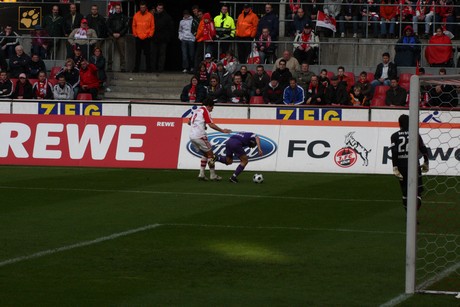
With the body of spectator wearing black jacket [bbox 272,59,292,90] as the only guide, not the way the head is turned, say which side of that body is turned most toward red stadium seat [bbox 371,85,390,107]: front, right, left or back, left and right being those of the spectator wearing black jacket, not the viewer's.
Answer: left

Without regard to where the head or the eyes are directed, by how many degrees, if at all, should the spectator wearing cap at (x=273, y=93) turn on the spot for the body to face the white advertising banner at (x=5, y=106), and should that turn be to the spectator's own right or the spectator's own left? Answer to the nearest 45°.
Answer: approximately 90° to the spectator's own right

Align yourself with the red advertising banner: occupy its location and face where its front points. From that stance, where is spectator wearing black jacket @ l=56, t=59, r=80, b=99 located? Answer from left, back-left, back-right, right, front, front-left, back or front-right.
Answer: back

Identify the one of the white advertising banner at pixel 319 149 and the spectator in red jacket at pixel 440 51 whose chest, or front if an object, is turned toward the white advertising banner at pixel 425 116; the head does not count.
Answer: the spectator in red jacket

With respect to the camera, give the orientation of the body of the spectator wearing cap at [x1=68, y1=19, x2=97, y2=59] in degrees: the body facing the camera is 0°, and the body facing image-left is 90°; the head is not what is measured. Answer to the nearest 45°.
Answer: approximately 0°

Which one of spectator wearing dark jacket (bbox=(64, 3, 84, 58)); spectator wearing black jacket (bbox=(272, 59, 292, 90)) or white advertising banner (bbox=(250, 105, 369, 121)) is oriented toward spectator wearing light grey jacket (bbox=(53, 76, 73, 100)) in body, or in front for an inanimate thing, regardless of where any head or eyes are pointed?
spectator wearing dark jacket (bbox=(64, 3, 84, 58))

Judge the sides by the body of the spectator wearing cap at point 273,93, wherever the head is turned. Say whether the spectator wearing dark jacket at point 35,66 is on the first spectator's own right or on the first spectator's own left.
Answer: on the first spectator's own right

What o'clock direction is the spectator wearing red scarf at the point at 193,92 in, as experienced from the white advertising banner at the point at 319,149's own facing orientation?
The spectator wearing red scarf is roughly at 5 o'clock from the white advertising banner.

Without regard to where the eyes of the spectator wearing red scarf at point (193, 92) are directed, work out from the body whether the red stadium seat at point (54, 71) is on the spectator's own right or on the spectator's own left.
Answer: on the spectator's own right

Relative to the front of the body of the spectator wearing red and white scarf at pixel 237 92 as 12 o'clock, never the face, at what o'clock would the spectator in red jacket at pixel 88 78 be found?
The spectator in red jacket is roughly at 4 o'clock from the spectator wearing red and white scarf.
